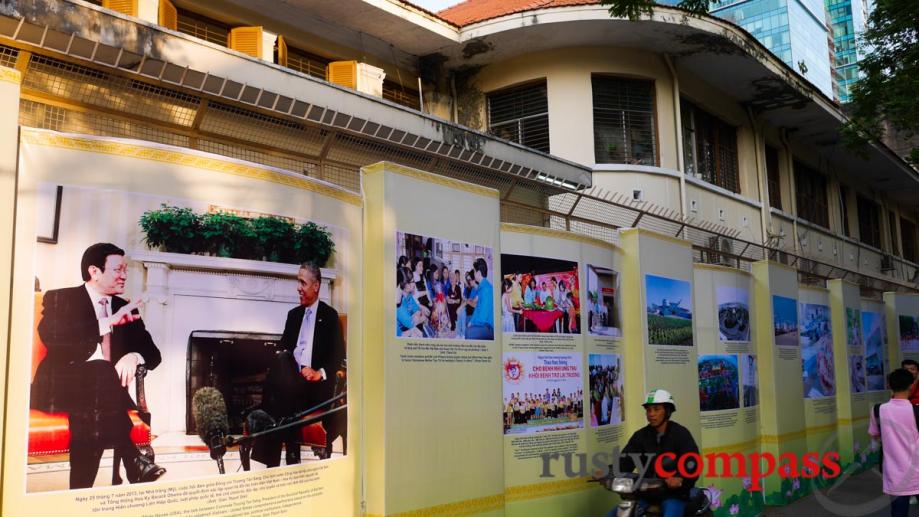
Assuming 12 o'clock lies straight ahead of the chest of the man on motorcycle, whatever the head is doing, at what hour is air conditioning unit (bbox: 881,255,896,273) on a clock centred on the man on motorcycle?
The air conditioning unit is roughly at 5 o'clock from the man on motorcycle.

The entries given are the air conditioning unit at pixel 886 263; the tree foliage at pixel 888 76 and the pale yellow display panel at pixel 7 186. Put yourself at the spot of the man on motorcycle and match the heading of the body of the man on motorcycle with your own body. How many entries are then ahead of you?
1

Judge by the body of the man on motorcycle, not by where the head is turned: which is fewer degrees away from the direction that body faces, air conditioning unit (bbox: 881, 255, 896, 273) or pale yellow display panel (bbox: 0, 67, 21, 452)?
the pale yellow display panel

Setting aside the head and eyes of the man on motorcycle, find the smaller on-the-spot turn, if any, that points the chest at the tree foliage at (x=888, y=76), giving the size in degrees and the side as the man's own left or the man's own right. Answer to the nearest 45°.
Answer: approximately 180°

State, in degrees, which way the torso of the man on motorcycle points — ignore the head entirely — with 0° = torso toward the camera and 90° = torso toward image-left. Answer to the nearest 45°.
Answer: approximately 45°

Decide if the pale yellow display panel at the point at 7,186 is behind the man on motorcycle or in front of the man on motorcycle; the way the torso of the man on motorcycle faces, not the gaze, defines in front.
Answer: in front
